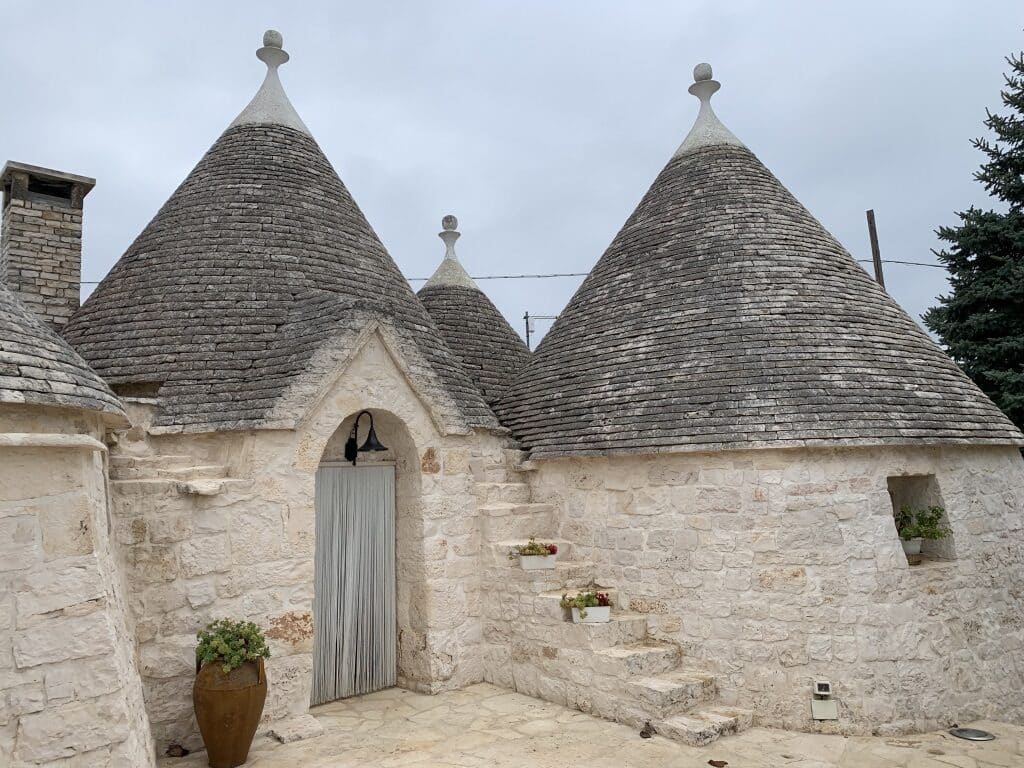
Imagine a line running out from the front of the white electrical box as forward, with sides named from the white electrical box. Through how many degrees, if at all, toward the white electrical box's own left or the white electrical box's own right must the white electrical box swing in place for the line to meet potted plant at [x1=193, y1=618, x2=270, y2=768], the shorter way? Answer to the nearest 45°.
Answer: approximately 45° to the white electrical box's own right

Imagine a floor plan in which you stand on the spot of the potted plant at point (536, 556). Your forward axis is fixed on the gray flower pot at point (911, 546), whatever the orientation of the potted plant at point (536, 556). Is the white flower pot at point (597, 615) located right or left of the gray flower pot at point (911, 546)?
right

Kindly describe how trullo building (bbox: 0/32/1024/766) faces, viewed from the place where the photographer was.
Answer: facing the viewer and to the right of the viewer

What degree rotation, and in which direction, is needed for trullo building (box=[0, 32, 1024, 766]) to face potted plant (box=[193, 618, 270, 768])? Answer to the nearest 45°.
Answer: approximately 90° to its right

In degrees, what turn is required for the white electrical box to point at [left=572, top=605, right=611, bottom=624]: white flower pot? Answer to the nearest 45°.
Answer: approximately 90° to its right

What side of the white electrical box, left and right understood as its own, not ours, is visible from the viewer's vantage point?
front

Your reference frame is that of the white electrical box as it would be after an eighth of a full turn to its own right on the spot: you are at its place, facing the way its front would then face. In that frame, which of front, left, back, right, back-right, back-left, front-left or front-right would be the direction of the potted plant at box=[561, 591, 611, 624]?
front-right

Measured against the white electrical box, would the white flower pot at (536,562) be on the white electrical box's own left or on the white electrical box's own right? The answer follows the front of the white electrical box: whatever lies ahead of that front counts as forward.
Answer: on the white electrical box's own right

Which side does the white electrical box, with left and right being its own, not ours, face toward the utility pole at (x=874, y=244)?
back

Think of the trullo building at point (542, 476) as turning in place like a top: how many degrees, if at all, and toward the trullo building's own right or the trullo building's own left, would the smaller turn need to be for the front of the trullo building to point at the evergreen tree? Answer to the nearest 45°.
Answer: approximately 90° to the trullo building's own left

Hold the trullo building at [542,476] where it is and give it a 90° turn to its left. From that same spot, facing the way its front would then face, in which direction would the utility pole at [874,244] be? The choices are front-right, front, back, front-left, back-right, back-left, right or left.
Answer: front
